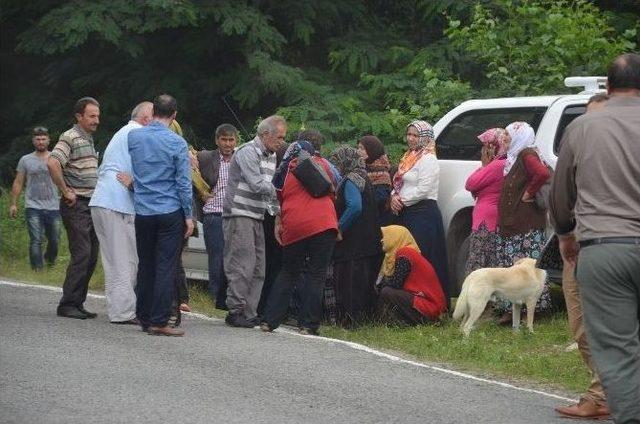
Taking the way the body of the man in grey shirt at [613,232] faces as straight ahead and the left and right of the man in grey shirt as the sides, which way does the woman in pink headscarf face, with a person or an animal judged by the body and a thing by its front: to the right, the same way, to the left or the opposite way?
to the left

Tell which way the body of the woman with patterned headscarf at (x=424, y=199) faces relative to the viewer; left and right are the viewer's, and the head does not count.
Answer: facing the viewer and to the left of the viewer

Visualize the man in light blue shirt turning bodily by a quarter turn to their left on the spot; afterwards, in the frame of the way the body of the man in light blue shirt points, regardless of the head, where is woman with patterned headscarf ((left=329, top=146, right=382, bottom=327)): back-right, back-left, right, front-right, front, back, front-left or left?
right

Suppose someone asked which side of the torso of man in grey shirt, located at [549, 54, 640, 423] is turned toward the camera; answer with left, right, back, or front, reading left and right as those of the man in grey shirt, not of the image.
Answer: back

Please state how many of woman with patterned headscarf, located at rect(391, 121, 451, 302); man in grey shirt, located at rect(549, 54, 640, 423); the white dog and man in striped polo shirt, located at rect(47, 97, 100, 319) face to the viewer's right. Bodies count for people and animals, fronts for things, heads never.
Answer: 2

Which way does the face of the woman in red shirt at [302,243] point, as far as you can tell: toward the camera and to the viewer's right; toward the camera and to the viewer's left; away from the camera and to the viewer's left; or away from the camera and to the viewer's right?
away from the camera and to the viewer's left

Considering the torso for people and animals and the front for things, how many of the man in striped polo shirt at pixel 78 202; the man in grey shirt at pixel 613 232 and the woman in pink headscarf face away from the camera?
1

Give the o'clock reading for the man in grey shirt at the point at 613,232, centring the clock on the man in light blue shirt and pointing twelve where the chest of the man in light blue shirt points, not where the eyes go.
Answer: The man in grey shirt is roughly at 2 o'clock from the man in light blue shirt.

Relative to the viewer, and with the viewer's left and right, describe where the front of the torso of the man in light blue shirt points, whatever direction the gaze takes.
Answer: facing to the right of the viewer

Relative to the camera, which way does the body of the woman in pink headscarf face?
to the viewer's left

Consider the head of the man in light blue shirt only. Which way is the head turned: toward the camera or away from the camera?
away from the camera

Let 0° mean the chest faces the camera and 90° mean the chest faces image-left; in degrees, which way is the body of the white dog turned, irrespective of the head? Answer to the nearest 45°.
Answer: approximately 270°

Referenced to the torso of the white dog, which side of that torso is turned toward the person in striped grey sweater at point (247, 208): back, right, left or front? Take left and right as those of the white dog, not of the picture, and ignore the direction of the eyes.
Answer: back

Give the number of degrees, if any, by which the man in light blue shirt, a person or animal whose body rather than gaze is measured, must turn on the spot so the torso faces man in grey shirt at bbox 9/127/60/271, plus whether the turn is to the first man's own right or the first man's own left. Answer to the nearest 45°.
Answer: approximately 90° to the first man's own left
